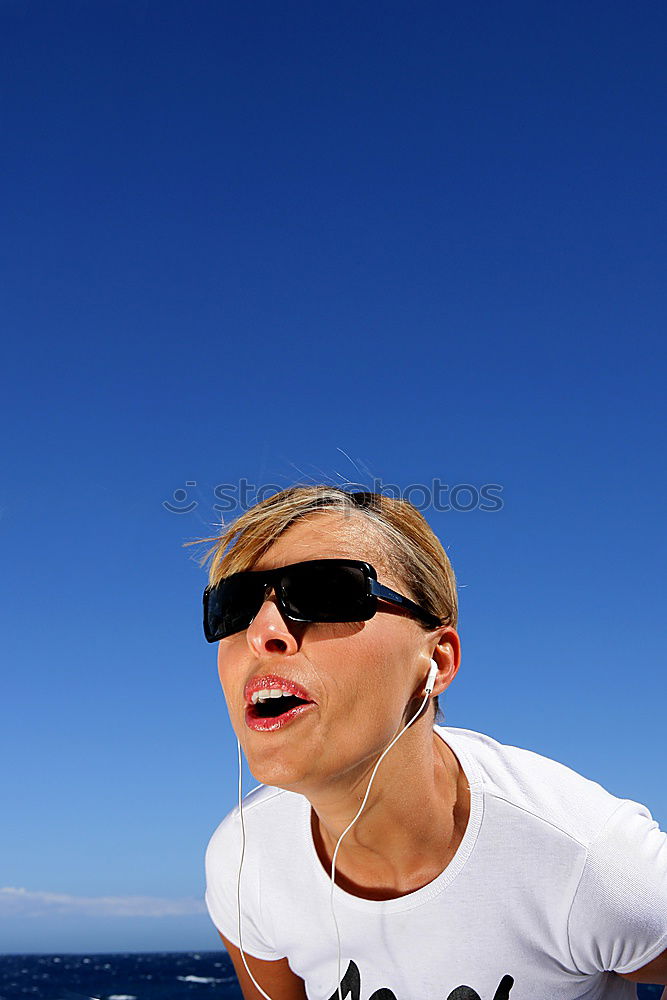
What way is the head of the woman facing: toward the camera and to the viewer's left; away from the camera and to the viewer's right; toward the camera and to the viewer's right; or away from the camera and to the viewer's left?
toward the camera and to the viewer's left
